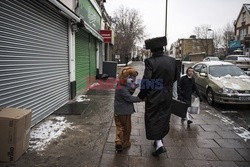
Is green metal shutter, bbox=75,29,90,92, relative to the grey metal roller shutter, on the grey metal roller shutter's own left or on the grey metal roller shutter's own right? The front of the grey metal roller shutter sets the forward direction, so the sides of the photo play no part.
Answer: on the grey metal roller shutter's own left

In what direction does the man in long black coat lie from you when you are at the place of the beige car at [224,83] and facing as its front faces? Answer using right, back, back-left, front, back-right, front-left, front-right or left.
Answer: front-right

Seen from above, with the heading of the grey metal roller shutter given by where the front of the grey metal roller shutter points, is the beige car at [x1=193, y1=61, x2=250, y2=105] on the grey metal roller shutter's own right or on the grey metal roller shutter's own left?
on the grey metal roller shutter's own left

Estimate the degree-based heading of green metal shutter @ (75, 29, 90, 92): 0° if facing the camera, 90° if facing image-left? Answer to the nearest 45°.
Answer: approximately 315°

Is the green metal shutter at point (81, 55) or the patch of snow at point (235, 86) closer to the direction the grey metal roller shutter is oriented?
the patch of snow
